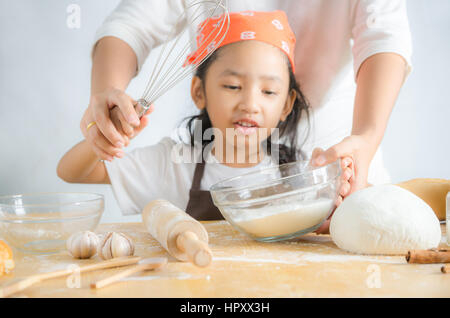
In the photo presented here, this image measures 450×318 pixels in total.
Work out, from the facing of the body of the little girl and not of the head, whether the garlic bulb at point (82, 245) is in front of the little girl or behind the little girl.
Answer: in front

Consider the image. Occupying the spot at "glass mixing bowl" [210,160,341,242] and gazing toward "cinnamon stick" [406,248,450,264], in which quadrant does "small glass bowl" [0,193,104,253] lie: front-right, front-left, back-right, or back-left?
back-right

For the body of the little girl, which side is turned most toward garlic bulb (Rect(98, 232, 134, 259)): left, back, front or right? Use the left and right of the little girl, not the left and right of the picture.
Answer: front

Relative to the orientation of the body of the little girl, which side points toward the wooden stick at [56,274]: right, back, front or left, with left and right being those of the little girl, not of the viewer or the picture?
front

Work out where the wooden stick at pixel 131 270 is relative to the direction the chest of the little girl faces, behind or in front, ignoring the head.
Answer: in front

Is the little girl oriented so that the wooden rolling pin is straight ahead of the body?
yes

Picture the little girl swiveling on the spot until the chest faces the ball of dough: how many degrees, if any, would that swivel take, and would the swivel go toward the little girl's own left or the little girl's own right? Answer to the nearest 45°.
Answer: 0° — they already face it

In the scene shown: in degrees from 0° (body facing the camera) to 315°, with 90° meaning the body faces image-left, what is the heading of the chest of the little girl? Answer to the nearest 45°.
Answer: approximately 0°
